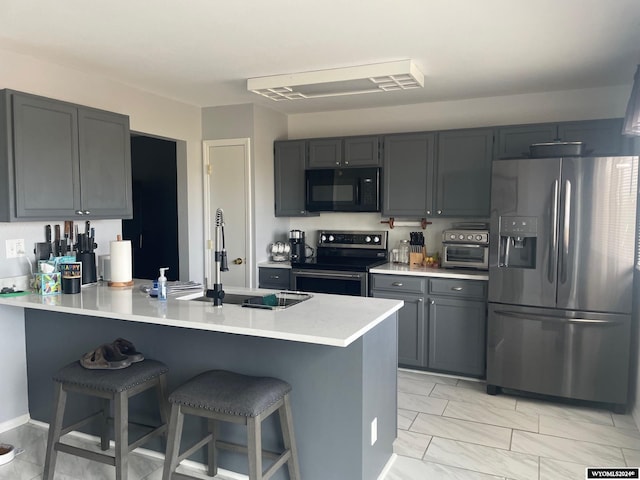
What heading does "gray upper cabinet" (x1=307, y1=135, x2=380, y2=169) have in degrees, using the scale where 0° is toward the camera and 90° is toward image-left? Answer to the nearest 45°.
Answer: approximately 0°

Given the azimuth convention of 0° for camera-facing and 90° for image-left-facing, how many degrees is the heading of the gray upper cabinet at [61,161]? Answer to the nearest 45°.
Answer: approximately 315°

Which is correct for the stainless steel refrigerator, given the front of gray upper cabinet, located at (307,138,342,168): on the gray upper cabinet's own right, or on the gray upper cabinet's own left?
on the gray upper cabinet's own left

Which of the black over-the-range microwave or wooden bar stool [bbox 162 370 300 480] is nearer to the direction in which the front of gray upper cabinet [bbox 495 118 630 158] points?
the wooden bar stool
